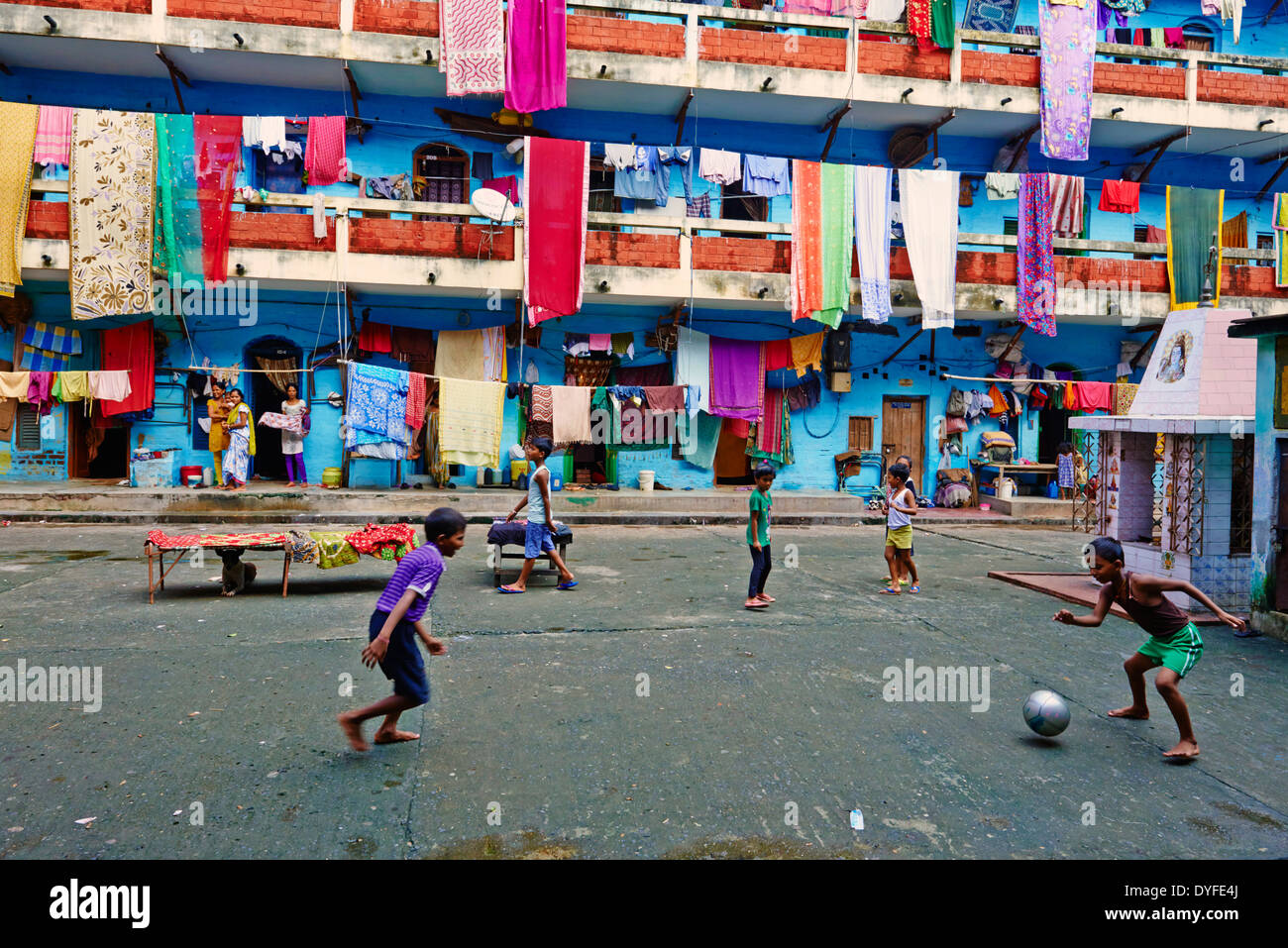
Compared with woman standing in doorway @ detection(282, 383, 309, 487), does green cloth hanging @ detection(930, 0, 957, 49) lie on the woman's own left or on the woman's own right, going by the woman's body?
on the woman's own left

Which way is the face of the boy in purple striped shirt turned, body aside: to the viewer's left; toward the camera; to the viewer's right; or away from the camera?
to the viewer's right

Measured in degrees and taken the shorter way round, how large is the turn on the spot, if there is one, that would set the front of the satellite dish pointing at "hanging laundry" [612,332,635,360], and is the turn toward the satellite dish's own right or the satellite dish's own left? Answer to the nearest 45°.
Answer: approximately 90° to the satellite dish's own left

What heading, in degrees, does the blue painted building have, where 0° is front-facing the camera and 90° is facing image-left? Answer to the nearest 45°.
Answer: approximately 0°

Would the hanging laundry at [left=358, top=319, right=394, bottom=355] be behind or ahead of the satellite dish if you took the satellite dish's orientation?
behind

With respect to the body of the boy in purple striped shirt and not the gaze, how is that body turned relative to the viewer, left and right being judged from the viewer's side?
facing to the right of the viewer

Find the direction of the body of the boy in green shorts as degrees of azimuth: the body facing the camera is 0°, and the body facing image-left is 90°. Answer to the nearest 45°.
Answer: approximately 45°
